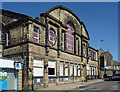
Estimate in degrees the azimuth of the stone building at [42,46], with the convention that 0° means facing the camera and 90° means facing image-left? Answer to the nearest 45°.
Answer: approximately 315°
